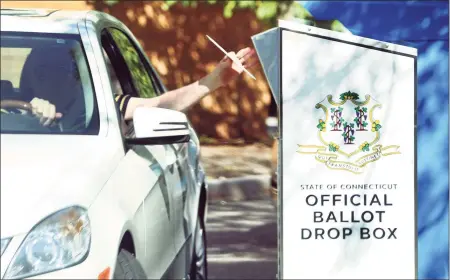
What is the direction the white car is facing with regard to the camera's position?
facing the viewer and to the left of the viewer

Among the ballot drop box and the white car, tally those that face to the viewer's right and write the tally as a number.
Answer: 0

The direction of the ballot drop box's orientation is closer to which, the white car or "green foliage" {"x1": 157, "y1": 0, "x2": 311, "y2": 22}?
the white car

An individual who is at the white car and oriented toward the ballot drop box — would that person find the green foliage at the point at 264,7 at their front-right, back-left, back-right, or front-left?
front-left

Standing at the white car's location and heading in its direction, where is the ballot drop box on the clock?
The ballot drop box is roughly at 9 o'clock from the white car.

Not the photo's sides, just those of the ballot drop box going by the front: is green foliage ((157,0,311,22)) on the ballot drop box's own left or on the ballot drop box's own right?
on the ballot drop box's own right
